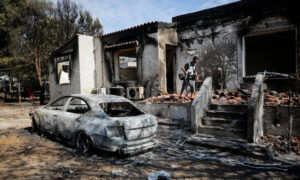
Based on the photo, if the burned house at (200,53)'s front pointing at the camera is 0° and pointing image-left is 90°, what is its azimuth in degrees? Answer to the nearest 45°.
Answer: approximately 45°

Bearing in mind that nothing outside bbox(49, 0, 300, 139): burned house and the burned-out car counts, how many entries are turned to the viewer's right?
0

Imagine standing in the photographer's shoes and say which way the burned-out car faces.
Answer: facing away from the viewer and to the left of the viewer

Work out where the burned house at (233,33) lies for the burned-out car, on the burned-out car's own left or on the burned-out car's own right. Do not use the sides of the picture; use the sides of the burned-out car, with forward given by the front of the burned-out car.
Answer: on the burned-out car's own right

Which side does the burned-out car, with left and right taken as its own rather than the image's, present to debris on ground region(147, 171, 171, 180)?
back

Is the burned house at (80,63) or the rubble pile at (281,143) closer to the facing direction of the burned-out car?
the burned house

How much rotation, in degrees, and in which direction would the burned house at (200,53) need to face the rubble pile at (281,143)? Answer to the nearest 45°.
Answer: approximately 45° to its left

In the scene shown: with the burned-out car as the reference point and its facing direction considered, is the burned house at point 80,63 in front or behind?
in front

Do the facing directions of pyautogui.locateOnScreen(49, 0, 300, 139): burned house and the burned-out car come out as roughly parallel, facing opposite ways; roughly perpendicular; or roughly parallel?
roughly perpendicular

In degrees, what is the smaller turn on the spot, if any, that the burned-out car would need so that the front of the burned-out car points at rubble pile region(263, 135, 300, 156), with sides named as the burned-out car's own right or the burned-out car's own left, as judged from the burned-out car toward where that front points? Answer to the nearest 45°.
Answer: approximately 135° to the burned-out car's own right

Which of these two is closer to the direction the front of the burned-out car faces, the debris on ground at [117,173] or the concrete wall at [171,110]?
the concrete wall
